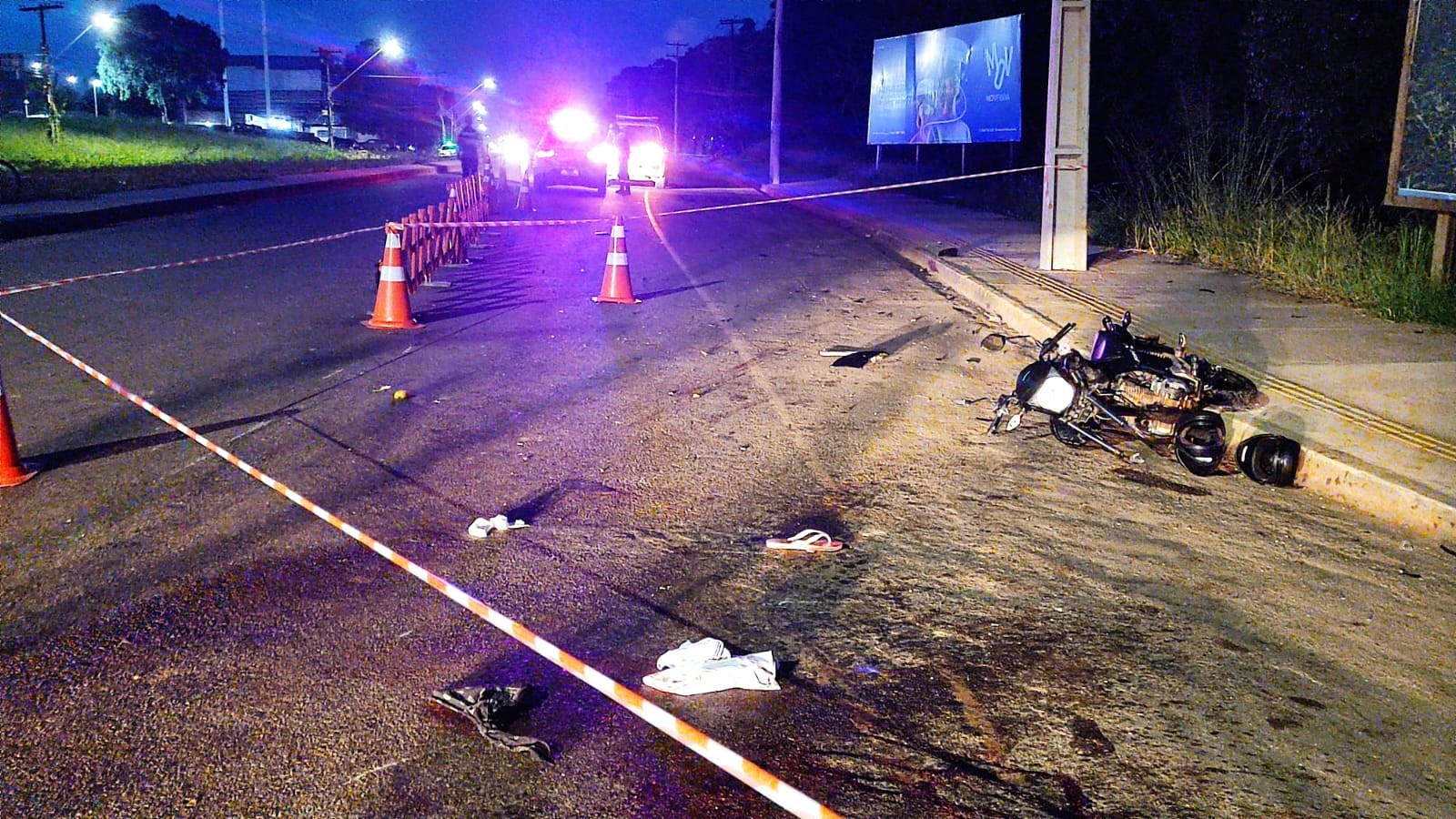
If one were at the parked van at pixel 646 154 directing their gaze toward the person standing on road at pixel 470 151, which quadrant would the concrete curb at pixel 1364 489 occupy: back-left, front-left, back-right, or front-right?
back-left

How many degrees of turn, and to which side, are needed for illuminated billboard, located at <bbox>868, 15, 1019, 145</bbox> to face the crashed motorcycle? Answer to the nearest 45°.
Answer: approximately 45° to its left

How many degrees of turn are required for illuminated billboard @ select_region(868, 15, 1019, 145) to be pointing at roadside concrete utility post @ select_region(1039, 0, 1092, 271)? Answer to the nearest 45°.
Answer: approximately 45° to its left

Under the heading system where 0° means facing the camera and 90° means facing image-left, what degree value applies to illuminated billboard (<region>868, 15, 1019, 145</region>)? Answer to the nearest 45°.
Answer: approximately 45°
